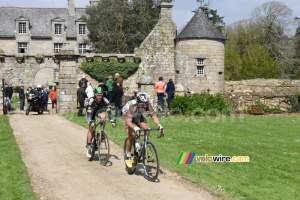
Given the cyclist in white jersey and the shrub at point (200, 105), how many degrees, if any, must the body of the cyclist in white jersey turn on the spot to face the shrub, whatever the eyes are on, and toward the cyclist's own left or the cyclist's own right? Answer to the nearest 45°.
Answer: approximately 135° to the cyclist's own left

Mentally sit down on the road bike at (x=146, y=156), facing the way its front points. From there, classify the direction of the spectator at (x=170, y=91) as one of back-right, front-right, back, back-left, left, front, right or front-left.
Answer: back-left

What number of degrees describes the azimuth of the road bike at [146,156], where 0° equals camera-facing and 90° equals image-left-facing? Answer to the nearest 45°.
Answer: approximately 315°

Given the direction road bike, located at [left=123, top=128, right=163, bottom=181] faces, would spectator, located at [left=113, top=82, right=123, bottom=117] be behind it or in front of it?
behind

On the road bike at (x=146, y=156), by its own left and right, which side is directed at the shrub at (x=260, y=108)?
left

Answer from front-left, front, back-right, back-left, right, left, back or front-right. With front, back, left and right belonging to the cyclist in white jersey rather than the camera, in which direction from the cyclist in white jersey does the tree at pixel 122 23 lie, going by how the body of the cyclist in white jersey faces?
back-left

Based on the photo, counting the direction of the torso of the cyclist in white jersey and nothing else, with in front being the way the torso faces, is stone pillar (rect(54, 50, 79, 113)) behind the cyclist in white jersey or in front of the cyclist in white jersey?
behind

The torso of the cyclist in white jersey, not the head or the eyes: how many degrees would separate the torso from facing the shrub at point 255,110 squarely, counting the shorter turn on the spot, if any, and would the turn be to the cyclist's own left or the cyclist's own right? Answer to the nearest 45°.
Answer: approximately 90° to the cyclist's own left

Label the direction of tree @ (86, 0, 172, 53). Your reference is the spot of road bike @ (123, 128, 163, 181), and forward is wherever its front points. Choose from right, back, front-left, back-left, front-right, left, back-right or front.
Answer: back-left

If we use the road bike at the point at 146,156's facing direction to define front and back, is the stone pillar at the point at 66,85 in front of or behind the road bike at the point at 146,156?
behind
